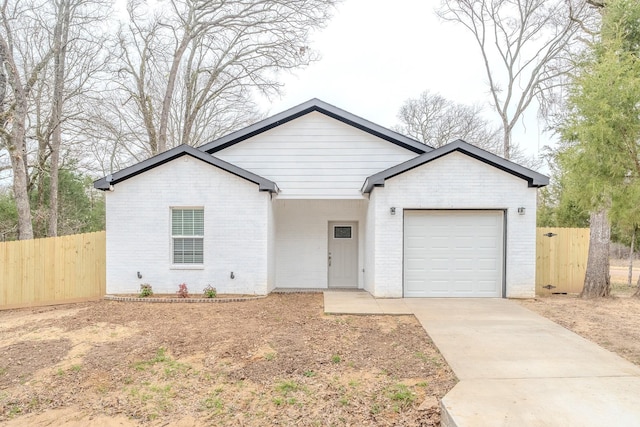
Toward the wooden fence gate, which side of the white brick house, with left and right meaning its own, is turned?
left

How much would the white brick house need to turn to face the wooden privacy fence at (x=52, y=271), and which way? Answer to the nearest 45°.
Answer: approximately 90° to its right

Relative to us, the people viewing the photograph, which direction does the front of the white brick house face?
facing the viewer

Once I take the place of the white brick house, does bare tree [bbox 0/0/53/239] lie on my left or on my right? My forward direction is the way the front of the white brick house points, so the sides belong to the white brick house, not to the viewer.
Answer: on my right

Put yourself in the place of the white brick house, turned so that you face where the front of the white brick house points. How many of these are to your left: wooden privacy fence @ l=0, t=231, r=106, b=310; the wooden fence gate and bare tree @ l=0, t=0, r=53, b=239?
1

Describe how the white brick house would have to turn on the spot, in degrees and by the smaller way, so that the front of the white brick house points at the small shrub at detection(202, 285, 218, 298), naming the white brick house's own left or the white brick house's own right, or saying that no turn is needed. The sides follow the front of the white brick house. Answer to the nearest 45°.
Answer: approximately 90° to the white brick house's own right

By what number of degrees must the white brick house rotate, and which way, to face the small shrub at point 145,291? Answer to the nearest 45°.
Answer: approximately 90° to its right

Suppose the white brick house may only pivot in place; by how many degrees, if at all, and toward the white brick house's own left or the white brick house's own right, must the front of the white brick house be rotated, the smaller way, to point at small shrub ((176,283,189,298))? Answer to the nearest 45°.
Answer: approximately 90° to the white brick house's own right
